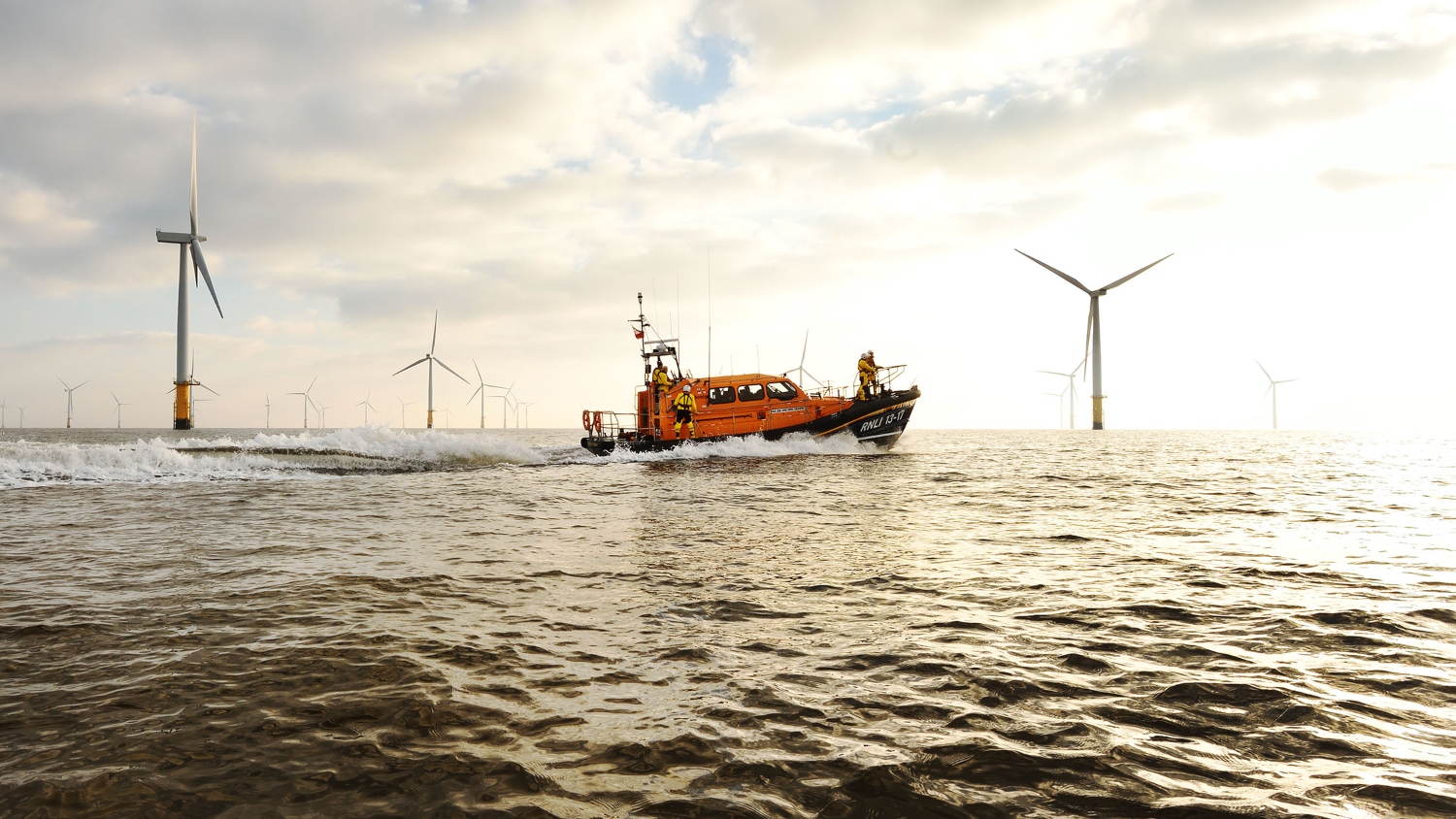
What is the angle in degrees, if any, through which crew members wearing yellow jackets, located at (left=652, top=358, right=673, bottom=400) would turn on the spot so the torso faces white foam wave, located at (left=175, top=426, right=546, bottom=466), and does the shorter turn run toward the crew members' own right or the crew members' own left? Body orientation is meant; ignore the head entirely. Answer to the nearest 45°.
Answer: approximately 180°

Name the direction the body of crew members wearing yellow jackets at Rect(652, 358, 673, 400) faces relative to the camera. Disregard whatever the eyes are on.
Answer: to the viewer's right

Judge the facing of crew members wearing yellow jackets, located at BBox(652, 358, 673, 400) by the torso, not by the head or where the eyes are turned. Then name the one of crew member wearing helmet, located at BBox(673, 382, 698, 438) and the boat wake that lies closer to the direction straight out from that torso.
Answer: the crew member wearing helmet

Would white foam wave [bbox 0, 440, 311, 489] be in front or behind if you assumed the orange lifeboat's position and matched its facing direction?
behind

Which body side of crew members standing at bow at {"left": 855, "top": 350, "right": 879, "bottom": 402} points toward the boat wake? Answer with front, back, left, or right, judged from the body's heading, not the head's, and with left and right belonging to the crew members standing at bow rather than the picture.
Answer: back

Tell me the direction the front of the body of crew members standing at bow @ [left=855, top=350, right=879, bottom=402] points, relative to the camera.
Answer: to the viewer's right

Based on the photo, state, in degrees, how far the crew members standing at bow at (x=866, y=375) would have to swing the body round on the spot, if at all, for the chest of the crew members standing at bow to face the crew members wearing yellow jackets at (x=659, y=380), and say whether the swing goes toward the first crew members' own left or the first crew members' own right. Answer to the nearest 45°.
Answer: approximately 180°

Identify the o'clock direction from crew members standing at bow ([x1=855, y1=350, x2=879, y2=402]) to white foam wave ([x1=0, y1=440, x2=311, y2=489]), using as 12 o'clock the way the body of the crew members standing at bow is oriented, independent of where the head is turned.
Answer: The white foam wave is roughly at 5 o'clock from the crew members standing at bow.

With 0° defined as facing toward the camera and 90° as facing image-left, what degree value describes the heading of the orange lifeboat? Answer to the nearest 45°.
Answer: approximately 270°

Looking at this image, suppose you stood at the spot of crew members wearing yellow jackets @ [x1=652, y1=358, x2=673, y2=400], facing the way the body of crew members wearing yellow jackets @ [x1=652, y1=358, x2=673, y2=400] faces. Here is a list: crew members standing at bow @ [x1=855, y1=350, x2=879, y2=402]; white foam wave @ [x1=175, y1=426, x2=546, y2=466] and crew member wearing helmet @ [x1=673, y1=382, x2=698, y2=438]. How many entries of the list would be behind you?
1

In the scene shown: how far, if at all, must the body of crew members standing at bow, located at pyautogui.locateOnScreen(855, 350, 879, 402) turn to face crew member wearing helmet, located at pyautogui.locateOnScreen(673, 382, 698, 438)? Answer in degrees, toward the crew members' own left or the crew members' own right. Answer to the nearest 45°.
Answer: approximately 135° to the crew members' own right
